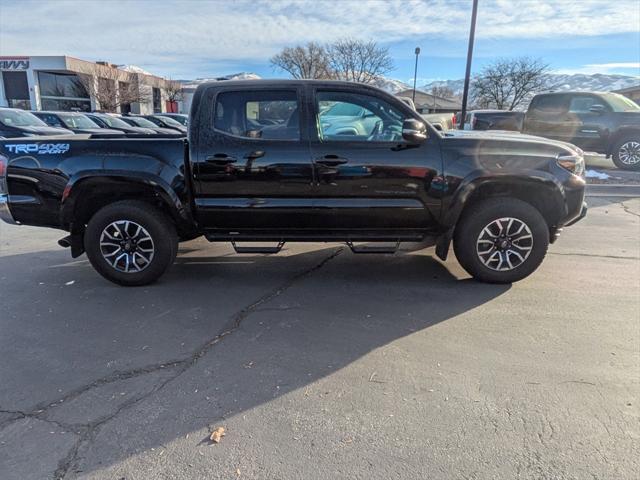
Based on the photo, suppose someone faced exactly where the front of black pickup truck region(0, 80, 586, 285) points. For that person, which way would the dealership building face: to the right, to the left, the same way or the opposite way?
to the right

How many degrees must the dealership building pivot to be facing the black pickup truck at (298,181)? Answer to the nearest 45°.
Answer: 0° — it already faces it

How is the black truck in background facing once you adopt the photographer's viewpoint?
facing to the right of the viewer

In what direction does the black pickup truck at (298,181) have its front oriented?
to the viewer's right

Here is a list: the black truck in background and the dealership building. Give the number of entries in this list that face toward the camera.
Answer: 1

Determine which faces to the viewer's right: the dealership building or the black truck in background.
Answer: the black truck in background

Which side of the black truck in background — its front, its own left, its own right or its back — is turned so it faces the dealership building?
back

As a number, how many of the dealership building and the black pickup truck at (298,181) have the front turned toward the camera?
1

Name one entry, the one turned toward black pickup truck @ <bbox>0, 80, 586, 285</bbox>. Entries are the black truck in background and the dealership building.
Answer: the dealership building

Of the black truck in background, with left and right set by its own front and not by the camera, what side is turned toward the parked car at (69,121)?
back

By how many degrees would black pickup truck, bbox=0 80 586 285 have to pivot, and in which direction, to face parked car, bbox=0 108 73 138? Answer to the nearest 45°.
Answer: approximately 135° to its left

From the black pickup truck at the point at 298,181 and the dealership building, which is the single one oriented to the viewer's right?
the black pickup truck

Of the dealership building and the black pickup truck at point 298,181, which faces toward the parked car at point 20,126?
the dealership building
